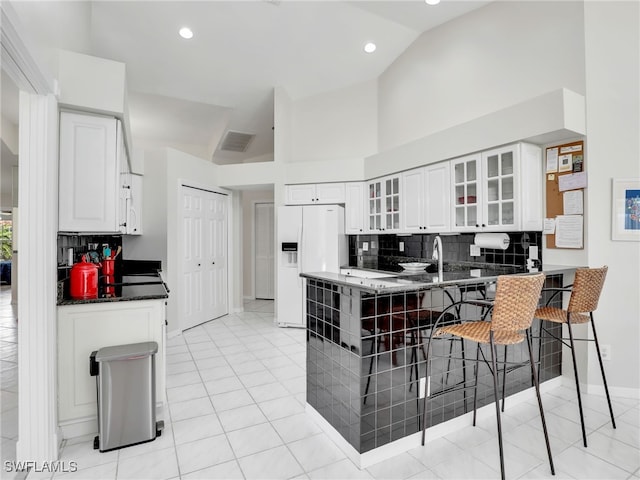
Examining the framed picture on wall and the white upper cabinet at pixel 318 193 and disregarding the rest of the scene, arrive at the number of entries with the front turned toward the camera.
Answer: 2

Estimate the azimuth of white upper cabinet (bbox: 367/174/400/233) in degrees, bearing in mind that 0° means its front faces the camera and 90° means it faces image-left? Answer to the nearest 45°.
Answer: approximately 45°

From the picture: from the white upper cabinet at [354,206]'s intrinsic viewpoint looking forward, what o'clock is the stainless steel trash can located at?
The stainless steel trash can is roughly at 1 o'clock from the white upper cabinet.

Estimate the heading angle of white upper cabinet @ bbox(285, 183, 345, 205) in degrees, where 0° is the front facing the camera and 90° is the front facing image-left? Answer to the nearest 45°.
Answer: approximately 0°

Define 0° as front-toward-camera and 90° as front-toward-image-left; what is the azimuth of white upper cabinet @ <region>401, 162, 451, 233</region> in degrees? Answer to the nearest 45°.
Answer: approximately 45°

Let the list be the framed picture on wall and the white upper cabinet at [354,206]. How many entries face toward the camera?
2

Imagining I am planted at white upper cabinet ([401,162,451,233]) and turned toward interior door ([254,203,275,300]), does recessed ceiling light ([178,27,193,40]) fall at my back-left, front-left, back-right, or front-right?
front-left

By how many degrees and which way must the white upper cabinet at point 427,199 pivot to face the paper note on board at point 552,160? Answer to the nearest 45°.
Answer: approximately 90° to its left

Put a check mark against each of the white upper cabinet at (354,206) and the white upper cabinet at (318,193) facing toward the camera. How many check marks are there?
2

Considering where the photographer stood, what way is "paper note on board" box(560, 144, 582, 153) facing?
facing the viewer and to the left of the viewer

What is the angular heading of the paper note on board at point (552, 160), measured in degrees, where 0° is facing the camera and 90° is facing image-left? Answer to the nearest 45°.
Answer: approximately 45°

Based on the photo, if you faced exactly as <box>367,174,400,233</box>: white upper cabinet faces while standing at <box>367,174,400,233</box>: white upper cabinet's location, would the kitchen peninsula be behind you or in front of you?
in front

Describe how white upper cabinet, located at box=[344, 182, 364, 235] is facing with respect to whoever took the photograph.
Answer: facing the viewer

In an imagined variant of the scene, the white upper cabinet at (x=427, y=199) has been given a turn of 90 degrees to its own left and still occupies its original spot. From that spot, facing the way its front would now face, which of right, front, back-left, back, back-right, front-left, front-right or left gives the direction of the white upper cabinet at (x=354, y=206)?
back

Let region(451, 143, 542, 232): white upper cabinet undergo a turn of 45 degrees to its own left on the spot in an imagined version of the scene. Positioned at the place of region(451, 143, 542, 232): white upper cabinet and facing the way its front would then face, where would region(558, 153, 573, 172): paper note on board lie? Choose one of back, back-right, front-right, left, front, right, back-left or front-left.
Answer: left

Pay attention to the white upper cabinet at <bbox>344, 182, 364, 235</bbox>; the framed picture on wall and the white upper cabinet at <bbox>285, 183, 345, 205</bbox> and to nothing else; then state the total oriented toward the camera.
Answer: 3

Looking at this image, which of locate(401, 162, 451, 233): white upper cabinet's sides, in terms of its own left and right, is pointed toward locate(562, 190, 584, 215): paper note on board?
left

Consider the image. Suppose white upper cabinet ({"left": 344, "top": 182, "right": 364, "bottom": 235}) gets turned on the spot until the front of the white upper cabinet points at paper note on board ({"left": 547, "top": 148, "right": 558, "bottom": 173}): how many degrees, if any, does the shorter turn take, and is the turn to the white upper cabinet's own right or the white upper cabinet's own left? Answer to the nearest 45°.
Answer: approximately 45° to the white upper cabinet's own left
